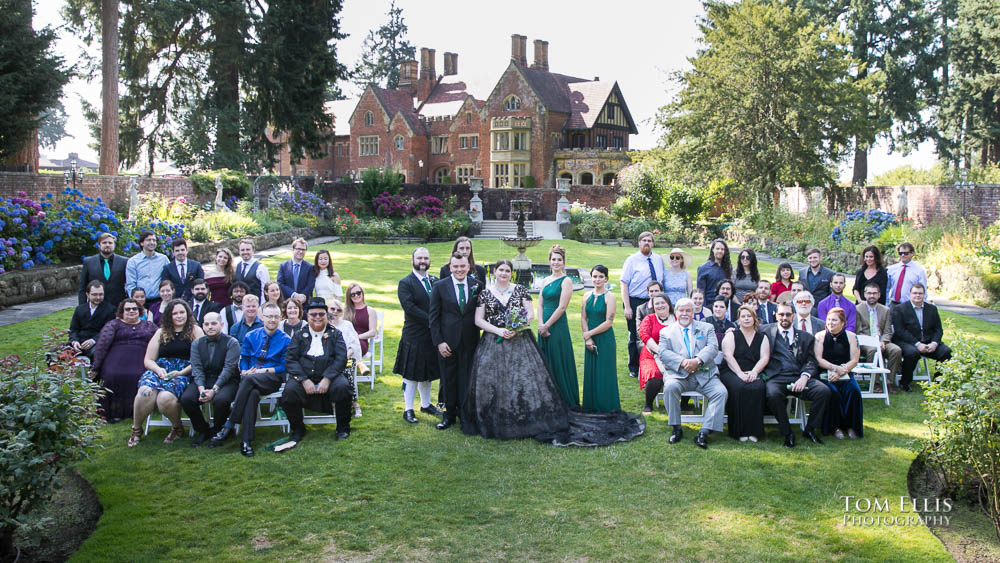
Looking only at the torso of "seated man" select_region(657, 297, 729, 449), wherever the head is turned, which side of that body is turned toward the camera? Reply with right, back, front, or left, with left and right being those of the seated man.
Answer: front

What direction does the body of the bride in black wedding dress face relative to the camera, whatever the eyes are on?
toward the camera

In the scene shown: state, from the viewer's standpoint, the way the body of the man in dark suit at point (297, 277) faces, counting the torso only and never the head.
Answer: toward the camera

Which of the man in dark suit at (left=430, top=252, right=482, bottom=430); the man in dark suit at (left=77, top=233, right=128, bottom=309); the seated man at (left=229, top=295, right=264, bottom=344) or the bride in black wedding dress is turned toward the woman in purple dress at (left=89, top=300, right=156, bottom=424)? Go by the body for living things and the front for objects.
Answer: the man in dark suit at (left=77, top=233, right=128, bottom=309)

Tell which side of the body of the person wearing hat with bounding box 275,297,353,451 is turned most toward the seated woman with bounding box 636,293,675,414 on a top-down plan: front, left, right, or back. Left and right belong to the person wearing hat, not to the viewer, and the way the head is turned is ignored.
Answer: left

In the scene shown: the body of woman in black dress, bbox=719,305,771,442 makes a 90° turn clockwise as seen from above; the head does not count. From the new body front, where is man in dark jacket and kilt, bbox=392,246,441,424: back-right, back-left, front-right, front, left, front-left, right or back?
front

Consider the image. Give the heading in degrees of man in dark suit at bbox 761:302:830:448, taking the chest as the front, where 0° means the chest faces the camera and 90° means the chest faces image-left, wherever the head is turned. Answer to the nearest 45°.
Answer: approximately 0°

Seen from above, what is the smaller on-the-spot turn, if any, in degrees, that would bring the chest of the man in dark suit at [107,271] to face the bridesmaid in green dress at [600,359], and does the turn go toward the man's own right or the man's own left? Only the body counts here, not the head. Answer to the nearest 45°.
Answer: approximately 45° to the man's own left

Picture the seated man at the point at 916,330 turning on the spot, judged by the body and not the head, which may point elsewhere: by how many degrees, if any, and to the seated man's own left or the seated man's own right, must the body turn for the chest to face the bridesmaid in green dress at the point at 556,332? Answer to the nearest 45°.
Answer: approximately 45° to the seated man's own right

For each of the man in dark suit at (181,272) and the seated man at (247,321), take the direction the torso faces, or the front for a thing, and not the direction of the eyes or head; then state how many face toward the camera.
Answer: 2

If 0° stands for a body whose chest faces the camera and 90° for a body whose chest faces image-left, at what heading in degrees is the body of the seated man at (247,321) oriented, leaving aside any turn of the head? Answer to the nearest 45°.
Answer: approximately 0°

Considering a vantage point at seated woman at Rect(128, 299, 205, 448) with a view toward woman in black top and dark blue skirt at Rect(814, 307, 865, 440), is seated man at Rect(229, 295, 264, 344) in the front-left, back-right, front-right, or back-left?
front-left

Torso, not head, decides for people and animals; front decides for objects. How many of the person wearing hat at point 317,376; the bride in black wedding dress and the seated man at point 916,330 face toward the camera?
3
